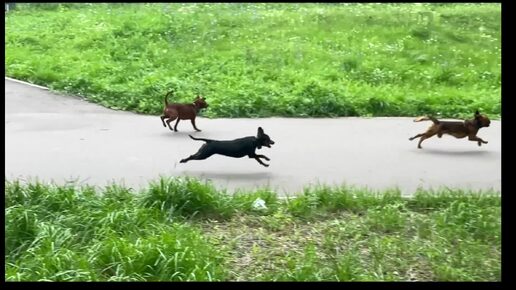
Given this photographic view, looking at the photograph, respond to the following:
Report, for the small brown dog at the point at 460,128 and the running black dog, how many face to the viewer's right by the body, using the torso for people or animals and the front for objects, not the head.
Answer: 2

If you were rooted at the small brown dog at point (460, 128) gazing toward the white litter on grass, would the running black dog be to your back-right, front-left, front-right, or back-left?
front-right

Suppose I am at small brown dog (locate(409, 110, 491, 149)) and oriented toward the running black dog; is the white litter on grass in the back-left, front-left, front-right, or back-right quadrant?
front-left

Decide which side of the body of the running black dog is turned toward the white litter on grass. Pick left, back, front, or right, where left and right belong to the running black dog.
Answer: right

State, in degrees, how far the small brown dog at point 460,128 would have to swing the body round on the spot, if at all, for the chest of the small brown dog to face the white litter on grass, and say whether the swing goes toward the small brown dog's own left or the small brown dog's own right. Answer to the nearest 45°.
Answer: approximately 135° to the small brown dog's own right

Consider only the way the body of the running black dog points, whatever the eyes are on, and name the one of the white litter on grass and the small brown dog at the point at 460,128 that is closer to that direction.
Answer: the small brown dog

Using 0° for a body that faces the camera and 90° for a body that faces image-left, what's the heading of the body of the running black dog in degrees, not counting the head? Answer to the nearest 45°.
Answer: approximately 270°

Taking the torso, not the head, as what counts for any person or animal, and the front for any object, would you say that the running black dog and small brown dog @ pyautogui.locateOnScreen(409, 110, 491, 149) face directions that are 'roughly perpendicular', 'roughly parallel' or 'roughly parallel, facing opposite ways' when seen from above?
roughly parallel

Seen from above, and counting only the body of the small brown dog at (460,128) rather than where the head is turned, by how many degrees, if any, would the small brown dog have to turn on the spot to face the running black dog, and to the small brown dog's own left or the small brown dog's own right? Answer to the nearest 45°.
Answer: approximately 135° to the small brown dog's own right

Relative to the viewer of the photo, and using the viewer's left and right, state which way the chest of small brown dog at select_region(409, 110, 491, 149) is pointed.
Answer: facing to the right of the viewer

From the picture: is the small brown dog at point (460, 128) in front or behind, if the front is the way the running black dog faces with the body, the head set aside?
in front
